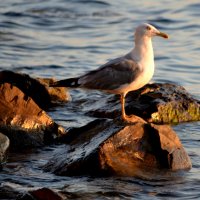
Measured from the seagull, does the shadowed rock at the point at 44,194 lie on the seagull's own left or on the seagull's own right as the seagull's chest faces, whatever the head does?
on the seagull's own right

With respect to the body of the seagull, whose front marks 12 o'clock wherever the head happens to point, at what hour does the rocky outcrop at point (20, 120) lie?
The rocky outcrop is roughly at 6 o'clock from the seagull.

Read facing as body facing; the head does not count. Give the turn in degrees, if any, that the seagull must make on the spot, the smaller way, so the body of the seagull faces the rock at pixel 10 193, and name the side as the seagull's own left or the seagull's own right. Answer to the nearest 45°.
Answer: approximately 135° to the seagull's own right

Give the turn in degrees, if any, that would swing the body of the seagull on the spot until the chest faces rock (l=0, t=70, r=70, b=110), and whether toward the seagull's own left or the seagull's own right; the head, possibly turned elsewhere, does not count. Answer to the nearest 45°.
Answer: approximately 135° to the seagull's own left

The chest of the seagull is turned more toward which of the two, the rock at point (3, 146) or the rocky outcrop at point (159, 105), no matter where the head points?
the rocky outcrop

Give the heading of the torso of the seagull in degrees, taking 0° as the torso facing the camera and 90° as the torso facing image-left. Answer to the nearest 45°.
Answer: approximately 270°

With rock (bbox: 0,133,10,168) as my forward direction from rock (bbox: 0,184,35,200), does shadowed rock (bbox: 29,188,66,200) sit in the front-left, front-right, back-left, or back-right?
back-right

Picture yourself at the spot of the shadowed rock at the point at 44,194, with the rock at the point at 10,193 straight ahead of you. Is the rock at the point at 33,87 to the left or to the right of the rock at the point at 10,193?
right

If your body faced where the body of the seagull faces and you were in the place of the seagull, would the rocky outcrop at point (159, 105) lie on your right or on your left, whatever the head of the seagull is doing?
on your left
